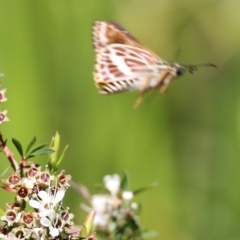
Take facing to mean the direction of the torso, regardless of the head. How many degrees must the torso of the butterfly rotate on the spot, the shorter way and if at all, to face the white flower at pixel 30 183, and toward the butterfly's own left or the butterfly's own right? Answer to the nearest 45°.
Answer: approximately 180°

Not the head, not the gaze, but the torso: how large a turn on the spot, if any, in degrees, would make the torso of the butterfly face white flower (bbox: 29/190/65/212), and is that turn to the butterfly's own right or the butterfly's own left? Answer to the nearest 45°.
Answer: approximately 180°

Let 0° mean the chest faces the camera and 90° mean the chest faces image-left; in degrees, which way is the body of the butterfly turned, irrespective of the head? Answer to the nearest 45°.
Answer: approximately 270°

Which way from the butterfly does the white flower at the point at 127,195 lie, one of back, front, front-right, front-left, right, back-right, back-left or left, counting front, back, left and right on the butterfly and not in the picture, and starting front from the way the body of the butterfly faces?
right
